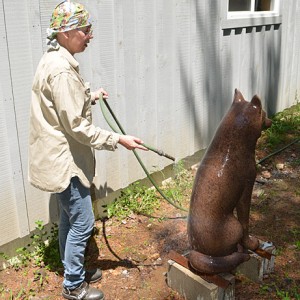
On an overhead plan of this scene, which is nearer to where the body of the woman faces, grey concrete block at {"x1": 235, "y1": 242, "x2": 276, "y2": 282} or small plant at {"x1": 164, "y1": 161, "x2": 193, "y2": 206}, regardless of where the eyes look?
the grey concrete block

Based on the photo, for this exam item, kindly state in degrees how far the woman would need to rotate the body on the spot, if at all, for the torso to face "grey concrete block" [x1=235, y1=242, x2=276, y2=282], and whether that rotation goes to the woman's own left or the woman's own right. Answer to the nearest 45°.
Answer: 0° — they already face it

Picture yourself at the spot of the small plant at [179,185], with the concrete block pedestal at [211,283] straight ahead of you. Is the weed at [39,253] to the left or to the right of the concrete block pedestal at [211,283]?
right

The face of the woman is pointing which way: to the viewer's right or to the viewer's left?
to the viewer's right

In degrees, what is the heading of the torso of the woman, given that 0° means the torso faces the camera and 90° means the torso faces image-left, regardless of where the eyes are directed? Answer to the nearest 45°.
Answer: approximately 270°
